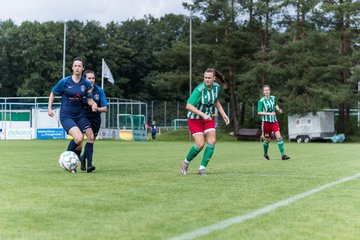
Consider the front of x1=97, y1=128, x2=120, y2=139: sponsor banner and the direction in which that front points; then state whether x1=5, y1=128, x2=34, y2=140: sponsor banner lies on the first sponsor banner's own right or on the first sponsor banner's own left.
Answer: on the first sponsor banner's own right

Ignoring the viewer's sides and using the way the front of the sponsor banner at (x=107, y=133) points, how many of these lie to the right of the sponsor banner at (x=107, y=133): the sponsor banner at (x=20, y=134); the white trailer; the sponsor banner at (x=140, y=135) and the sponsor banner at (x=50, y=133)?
2

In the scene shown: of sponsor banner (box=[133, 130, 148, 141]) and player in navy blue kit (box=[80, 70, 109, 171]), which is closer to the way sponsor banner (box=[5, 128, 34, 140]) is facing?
the player in navy blue kit

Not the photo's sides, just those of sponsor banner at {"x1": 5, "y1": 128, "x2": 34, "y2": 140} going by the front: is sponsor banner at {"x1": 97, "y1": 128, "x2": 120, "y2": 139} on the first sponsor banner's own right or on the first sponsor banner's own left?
on the first sponsor banner's own left

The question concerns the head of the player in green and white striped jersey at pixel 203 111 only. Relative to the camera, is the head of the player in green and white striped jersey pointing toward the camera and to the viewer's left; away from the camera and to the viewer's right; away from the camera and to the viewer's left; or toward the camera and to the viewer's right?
toward the camera and to the viewer's left

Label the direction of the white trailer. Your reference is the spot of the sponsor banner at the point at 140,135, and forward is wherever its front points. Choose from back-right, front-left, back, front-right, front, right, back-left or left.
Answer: left

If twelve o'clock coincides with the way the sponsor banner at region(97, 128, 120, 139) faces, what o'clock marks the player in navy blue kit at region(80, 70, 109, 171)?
The player in navy blue kit is roughly at 12 o'clock from the sponsor banner.

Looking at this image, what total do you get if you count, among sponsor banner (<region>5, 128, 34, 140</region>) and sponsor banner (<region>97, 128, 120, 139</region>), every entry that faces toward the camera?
2

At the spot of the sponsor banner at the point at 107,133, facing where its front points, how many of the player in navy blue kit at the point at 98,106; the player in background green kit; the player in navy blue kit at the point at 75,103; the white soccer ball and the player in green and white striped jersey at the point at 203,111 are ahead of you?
5

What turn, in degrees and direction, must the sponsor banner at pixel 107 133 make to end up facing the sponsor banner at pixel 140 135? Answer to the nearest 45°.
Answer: approximately 90° to its left

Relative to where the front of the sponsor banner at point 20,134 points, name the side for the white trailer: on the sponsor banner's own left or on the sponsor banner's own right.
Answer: on the sponsor banner's own left

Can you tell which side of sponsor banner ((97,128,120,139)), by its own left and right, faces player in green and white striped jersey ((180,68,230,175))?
front

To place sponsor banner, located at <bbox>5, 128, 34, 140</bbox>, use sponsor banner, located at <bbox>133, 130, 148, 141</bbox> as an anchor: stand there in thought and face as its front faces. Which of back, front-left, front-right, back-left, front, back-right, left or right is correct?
right

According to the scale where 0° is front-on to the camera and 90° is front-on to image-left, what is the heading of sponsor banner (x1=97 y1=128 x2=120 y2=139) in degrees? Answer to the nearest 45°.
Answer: approximately 0°

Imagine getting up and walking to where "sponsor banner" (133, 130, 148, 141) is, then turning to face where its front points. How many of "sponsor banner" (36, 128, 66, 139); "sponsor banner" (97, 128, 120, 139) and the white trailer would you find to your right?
2
